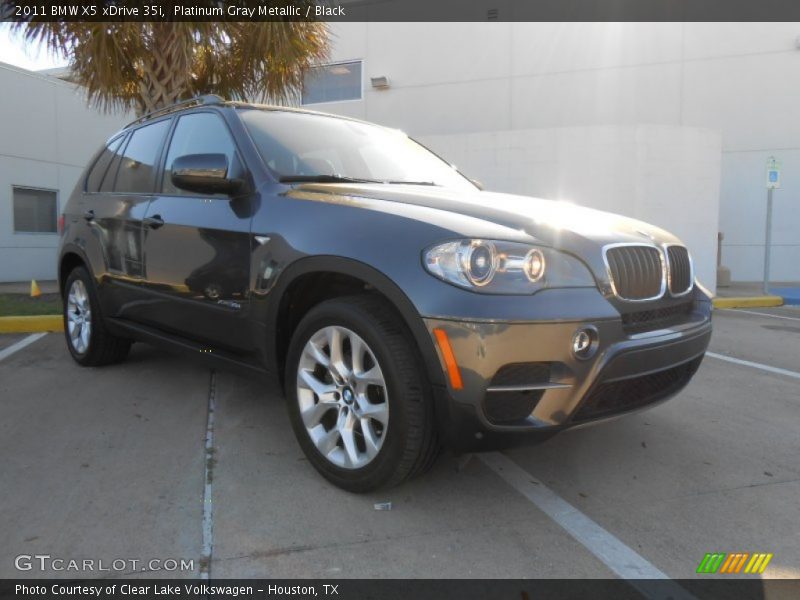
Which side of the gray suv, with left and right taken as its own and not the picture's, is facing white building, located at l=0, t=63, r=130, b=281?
back

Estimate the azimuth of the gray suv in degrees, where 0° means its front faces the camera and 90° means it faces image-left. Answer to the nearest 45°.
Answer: approximately 315°

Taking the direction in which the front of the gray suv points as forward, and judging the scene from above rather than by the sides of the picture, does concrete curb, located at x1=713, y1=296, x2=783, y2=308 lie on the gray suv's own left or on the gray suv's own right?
on the gray suv's own left

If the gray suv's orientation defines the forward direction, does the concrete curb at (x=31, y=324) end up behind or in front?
behind
